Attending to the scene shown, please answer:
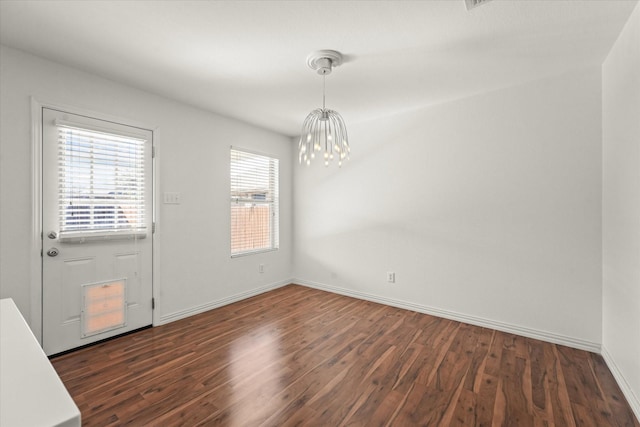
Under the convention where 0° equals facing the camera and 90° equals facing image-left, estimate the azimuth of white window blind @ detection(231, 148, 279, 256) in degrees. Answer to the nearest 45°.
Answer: approximately 315°

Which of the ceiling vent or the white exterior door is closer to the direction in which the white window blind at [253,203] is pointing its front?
the ceiling vent

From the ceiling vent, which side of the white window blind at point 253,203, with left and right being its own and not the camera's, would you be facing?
front

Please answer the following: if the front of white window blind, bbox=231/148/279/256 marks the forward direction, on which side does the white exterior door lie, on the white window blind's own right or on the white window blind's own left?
on the white window blind's own right
